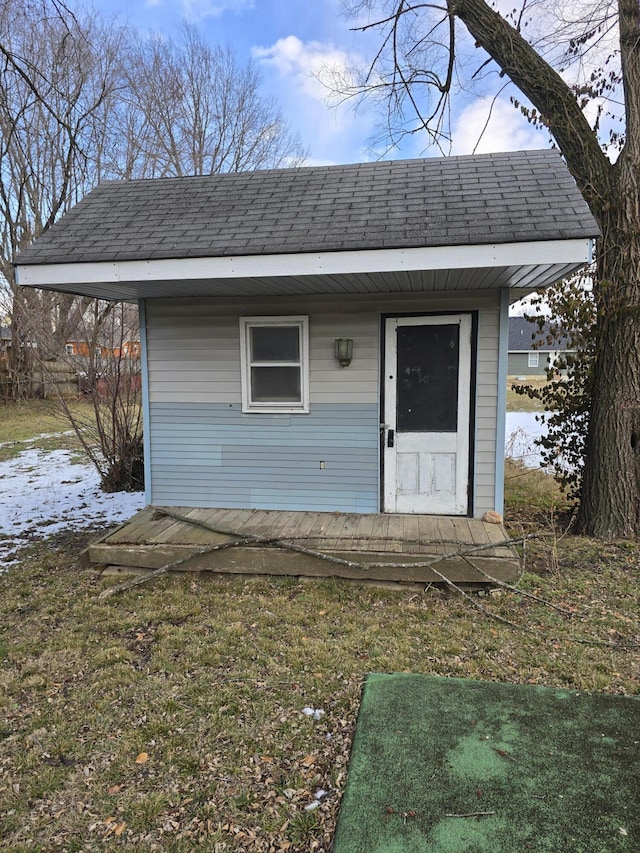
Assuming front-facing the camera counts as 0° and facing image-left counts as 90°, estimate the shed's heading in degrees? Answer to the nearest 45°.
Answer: approximately 0°

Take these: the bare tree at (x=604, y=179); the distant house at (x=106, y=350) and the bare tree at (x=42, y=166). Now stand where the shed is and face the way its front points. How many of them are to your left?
1

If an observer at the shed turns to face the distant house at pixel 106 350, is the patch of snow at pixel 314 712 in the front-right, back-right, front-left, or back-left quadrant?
back-left

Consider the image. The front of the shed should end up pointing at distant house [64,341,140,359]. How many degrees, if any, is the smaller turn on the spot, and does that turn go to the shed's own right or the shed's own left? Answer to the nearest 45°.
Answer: approximately 135° to the shed's own right

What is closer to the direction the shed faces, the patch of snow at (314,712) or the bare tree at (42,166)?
the patch of snow

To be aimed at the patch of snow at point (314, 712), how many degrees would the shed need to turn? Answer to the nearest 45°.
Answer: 0° — it already faces it

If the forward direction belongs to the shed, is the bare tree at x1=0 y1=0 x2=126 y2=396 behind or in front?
behind

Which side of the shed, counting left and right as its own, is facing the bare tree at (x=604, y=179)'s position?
left
